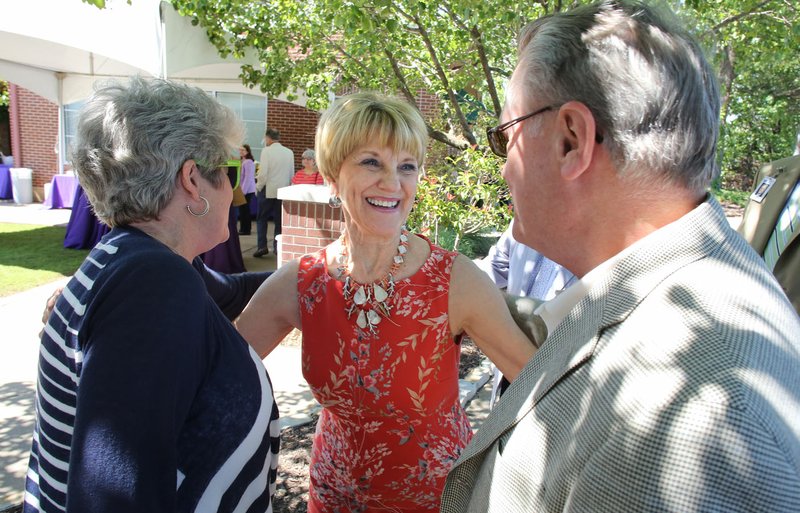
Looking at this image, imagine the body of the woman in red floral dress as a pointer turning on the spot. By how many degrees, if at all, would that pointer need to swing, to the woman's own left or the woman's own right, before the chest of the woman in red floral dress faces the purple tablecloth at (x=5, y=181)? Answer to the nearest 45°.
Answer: approximately 135° to the woman's own right

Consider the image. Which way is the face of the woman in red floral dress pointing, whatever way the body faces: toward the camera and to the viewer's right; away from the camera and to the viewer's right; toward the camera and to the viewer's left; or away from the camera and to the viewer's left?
toward the camera and to the viewer's right

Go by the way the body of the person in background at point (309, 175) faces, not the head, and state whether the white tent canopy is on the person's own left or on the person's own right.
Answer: on the person's own right

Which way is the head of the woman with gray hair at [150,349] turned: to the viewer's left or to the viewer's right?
to the viewer's right

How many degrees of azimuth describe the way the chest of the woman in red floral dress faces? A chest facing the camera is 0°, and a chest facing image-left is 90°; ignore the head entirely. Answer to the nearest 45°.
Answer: approximately 0°

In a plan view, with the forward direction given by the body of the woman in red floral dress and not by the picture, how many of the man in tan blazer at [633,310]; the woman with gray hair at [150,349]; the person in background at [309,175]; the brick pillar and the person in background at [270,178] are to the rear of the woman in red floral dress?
3

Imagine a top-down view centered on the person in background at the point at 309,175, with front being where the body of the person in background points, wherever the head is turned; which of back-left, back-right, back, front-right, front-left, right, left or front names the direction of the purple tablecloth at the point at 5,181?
back-right

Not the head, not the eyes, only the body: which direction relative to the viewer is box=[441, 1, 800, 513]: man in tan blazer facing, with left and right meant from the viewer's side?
facing to the left of the viewer

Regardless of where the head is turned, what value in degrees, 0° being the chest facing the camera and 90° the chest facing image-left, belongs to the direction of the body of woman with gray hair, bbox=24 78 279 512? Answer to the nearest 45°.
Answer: approximately 270°
